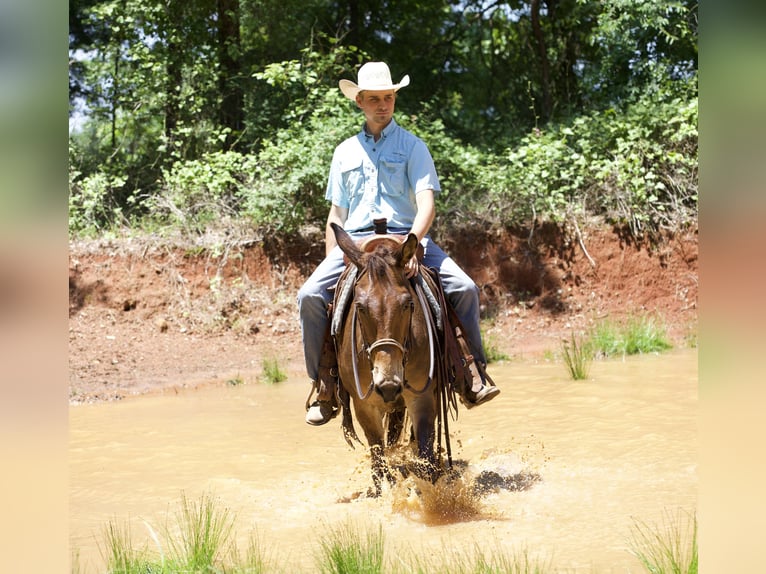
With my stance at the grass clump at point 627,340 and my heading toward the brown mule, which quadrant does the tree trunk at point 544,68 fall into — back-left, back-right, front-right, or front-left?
back-right

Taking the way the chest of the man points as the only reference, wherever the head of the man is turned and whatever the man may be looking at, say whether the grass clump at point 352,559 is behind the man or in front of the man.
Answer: in front

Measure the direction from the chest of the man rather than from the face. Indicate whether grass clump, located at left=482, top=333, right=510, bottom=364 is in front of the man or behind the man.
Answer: behind

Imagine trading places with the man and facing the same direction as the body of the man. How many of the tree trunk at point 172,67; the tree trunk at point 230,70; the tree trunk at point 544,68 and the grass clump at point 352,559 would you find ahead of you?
1

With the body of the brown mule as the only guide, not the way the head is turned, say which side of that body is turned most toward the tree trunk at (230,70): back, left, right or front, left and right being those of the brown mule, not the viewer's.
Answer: back

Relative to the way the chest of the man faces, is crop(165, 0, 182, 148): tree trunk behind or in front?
behind

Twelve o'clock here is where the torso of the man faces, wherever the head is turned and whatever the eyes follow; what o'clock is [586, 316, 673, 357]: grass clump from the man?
The grass clump is roughly at 7 o'clock from the man.

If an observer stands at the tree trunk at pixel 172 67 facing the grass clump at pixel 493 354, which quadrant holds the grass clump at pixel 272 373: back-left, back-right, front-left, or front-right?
front-right

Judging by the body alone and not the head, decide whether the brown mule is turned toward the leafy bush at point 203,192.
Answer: no

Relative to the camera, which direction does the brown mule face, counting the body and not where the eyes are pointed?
toward the camera

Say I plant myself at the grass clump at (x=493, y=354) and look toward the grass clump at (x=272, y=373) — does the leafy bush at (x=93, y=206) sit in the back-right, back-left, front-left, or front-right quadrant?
front-right

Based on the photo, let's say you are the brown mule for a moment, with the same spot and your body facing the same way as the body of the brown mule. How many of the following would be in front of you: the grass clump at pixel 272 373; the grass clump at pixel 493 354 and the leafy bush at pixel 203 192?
0

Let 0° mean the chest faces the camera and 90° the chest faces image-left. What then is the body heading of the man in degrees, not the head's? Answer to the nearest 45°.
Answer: approximately 0°

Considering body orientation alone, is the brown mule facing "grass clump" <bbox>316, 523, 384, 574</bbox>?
yes

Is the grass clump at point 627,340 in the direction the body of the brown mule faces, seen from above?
no

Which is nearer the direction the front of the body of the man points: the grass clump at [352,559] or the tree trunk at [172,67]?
the grass clump

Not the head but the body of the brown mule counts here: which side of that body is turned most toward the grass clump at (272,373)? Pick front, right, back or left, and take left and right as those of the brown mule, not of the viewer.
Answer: back
